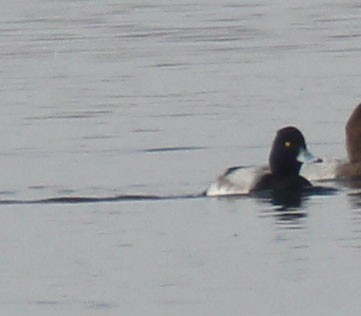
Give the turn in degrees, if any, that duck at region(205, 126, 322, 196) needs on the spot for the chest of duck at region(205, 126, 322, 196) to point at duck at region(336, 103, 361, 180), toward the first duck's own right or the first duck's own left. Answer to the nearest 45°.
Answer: approximately 45° to the first duck's own left

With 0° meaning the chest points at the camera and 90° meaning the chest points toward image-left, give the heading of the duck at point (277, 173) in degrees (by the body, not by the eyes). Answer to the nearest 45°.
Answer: approximately 270°
